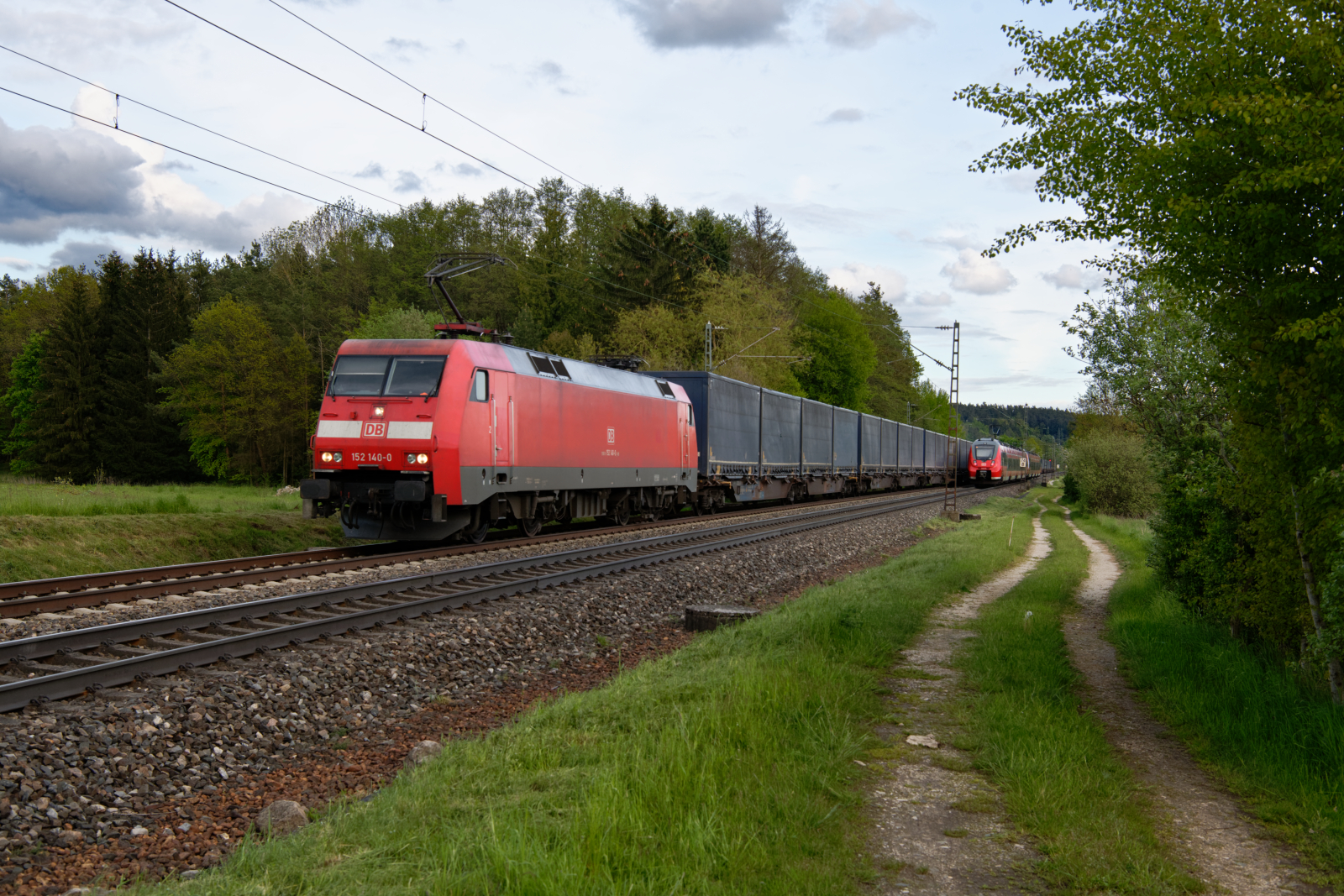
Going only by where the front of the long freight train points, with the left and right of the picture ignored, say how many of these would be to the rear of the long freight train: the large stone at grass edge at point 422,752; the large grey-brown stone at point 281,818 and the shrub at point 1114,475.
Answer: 1

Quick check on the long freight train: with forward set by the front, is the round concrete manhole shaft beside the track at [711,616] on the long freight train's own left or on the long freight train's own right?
on the long freight train's own left

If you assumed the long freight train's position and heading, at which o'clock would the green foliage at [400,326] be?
The green foliage is roughly at 4 o'clock from the long freight train.

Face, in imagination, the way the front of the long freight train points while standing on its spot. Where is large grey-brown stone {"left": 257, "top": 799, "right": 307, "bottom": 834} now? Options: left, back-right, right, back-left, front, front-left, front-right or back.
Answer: front-left

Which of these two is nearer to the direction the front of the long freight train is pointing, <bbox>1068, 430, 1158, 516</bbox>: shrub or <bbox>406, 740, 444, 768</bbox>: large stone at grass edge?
the large stone at grass edge

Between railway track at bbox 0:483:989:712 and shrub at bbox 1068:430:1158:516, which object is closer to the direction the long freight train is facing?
the railway track

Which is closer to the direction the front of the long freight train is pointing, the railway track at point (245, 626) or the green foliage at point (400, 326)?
the railway track

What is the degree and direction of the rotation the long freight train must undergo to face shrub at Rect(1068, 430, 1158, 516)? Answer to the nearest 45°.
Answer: approximately 180°

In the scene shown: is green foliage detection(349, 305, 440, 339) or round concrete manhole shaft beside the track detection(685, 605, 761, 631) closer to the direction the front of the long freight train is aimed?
the round concrete manhole shaft beside the track

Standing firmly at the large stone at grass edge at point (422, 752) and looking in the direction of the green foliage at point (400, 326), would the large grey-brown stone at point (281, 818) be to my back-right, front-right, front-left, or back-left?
back-left

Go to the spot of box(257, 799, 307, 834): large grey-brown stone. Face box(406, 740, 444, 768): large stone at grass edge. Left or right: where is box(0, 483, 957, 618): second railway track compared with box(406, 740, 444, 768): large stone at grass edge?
left

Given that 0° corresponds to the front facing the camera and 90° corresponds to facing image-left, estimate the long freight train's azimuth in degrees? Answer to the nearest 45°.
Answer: approximately 45°
